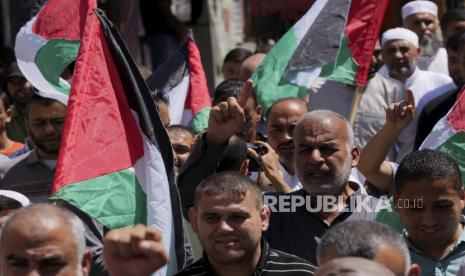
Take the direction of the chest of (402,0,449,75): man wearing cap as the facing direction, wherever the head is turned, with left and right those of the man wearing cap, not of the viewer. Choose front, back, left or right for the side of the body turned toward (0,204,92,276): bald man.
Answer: front

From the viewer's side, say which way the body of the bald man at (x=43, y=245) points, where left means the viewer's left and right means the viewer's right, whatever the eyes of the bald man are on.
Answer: facing the viewer and to the left of the viewer

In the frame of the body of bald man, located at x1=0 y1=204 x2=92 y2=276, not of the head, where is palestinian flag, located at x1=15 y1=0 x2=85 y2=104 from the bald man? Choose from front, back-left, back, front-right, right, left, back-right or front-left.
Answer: back-right

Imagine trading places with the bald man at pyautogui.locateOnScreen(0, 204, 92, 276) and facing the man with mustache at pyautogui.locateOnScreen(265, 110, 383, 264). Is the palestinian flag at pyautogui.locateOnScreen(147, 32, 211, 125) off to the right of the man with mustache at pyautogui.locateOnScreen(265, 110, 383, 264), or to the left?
left

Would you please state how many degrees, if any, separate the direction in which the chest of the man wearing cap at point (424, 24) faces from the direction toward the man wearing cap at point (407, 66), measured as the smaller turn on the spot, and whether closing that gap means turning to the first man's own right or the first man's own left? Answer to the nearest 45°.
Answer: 0° — they already face them

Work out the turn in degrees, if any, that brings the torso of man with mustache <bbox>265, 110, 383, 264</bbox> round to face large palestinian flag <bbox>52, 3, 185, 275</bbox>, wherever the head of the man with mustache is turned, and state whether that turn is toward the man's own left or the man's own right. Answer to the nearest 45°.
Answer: approximately 45° to the man's own right

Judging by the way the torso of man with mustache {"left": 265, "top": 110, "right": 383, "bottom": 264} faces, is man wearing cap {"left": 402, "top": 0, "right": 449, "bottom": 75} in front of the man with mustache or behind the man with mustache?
behind
